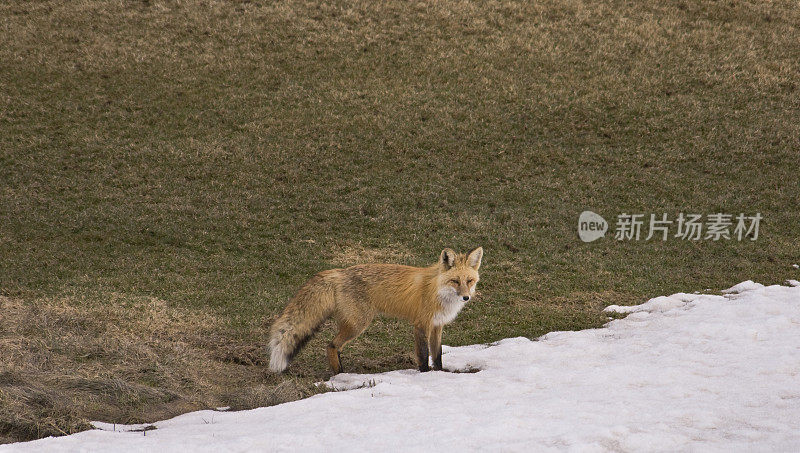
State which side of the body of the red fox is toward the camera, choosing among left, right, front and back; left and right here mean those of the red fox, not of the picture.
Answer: right
